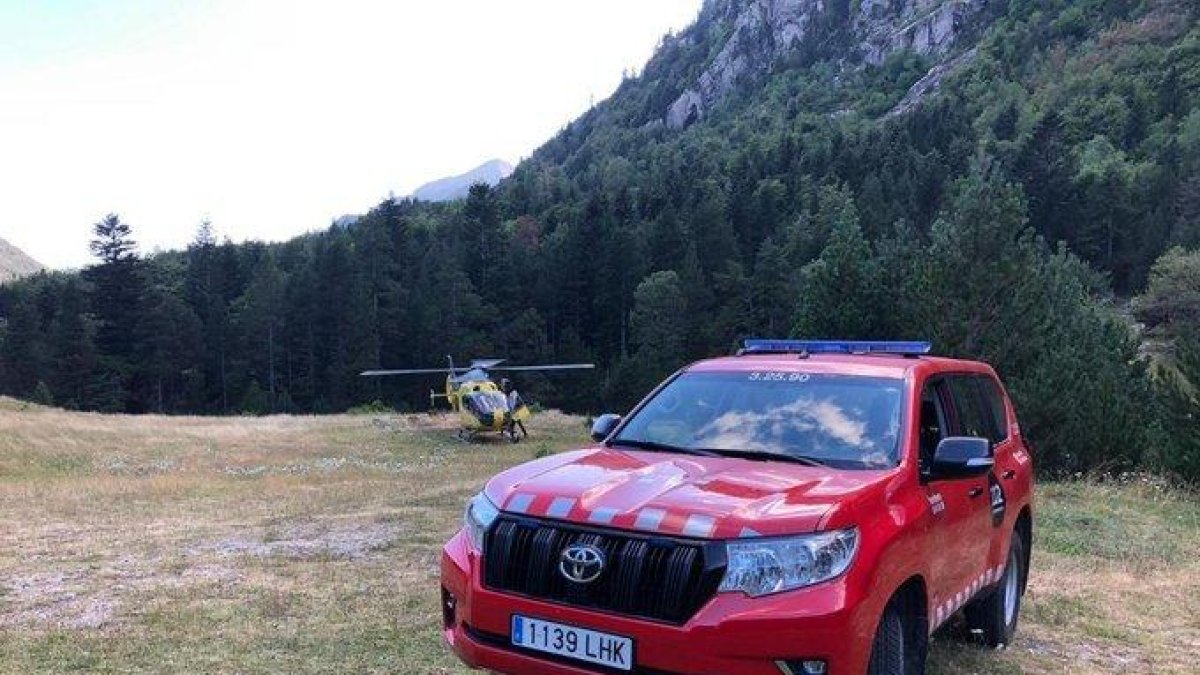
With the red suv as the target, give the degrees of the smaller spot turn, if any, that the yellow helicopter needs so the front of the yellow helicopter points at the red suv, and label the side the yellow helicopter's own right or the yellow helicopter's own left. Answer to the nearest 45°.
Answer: approximately 45° to the yellow helicopter's own right

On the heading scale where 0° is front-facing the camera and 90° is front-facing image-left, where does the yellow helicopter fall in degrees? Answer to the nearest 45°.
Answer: approximately 315°

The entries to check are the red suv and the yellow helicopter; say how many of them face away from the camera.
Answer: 0

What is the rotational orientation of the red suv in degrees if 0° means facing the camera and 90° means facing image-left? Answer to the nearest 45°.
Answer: approximately 45°

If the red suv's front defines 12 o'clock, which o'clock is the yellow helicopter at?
The yellow helicopter is roughly at 4 o'clock from the red suv.
